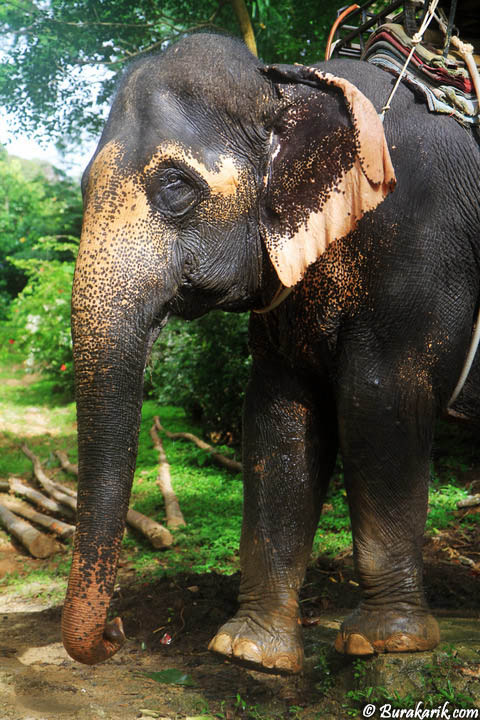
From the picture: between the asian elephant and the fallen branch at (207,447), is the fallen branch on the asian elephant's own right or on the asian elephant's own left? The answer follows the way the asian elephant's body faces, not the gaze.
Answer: on the asian elephant's own right

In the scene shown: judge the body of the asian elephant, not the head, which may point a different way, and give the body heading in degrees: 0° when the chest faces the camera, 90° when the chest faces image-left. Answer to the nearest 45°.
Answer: approximately 45°

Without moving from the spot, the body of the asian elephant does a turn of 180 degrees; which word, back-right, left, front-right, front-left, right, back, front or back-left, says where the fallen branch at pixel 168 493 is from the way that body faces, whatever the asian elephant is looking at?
front-left

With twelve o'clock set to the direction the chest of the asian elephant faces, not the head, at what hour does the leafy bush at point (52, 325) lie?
The leafy bush is roughly at 4 o'clock from the asian elephant.

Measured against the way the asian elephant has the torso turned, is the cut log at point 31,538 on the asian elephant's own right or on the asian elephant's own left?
on the asian elephant's own right

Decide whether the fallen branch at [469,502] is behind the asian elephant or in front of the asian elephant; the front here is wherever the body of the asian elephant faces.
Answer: behind

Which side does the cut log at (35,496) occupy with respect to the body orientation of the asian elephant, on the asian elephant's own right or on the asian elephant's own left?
on the asian elephant's own right
